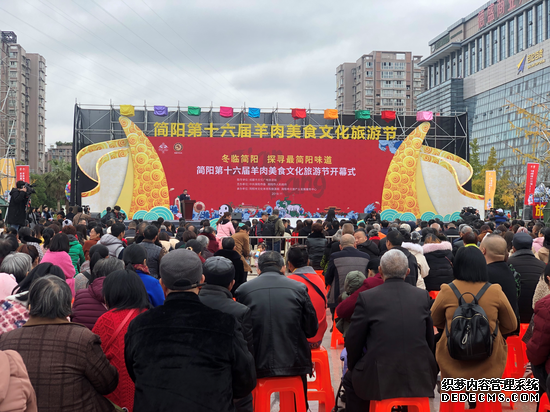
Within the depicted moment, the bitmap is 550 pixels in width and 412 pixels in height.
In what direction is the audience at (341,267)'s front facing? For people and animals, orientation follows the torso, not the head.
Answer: away from the camera

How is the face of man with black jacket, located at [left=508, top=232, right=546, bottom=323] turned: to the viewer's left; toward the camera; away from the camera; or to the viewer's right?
away from the camera

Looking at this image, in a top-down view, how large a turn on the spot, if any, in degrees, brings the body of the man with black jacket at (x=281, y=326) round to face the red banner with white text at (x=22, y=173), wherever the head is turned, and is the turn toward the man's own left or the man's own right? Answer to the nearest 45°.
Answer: approximately 45° to the man's own left

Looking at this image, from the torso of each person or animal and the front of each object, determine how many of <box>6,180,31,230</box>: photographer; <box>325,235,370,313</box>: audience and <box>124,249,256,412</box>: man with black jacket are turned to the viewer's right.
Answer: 1

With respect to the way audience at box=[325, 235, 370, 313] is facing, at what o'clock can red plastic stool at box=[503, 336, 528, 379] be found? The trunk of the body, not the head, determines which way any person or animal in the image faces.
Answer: The red plastic stool is roughly at 4 o'clock from the audience.

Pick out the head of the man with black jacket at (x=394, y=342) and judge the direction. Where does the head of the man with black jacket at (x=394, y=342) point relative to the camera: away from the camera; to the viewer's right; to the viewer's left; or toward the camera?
away from the camera

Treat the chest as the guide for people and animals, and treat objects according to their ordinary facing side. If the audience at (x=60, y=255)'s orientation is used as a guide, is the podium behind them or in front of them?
in front

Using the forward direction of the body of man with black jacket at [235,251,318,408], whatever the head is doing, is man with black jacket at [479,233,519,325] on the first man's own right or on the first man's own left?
on the first man's own right

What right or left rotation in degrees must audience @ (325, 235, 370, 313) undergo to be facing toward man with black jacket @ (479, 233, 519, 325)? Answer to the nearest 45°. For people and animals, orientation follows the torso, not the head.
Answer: approximately 135° to their right

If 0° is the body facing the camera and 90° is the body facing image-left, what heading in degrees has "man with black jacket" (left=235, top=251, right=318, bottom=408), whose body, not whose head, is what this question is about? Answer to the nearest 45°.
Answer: approximately 180°

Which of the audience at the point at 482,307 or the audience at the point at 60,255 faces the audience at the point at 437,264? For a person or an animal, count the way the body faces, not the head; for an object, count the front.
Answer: the audience at the point at 482,307

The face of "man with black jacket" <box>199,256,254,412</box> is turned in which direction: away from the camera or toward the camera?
away from the camera

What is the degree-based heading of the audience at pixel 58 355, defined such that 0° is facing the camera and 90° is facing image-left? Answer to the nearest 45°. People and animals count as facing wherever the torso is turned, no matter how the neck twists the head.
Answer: approximately 180°

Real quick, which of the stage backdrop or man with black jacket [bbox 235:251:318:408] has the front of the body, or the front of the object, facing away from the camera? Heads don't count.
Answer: the man with black jacket

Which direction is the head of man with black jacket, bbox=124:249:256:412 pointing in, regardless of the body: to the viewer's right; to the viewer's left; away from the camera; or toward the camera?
away from the camera

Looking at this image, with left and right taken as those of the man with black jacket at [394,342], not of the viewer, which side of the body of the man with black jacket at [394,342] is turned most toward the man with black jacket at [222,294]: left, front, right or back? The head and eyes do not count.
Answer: left

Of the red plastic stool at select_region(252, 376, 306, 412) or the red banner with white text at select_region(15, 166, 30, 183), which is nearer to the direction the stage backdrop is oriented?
the red plastic stool

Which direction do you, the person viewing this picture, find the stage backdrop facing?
facing the viewer
